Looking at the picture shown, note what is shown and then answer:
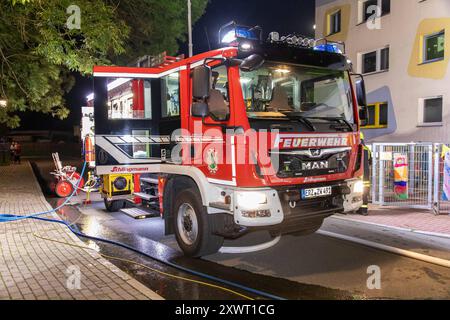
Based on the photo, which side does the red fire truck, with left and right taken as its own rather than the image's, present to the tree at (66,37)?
back

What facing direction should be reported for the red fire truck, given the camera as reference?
facing the viewer and to the right of the viewer

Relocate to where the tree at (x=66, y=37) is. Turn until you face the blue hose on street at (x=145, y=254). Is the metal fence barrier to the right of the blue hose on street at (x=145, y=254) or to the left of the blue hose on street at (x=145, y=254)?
left

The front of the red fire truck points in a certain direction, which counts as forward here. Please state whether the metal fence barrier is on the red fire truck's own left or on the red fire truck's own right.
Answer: on the red fire truck's own left
